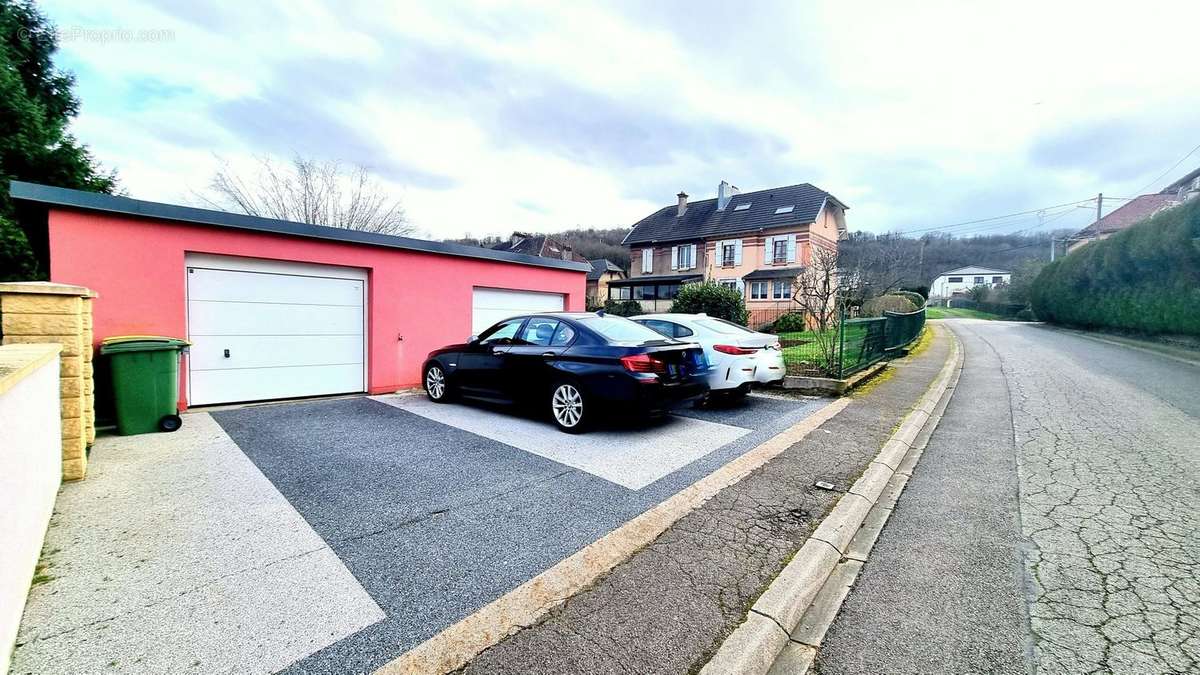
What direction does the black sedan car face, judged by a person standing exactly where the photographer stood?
facing away from the viewer and to the left of the viewer

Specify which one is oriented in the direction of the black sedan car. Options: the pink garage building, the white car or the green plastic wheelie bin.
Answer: the pink garage building

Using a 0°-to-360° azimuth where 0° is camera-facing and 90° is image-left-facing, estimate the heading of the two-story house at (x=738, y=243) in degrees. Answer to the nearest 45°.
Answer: approximately 45°

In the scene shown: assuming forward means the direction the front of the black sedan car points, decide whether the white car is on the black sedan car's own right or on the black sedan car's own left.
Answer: on the black sedan car's own right

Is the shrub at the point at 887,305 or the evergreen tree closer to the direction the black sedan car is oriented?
the evergreen tree

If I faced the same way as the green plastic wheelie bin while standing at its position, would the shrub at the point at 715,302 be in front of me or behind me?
behind

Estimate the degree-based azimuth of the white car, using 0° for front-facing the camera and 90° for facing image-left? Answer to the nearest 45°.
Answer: approximately 135°

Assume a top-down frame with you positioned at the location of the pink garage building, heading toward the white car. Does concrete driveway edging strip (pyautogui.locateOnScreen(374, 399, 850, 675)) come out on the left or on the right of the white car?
right

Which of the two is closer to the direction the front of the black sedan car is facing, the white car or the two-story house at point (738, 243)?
the two-story house

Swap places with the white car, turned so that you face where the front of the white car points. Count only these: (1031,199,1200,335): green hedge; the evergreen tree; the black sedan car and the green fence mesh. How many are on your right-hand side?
2

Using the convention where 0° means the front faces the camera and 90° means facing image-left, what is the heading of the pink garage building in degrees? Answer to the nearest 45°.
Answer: approximately 315°

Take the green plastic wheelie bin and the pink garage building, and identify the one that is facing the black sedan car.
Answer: the pink garage building
